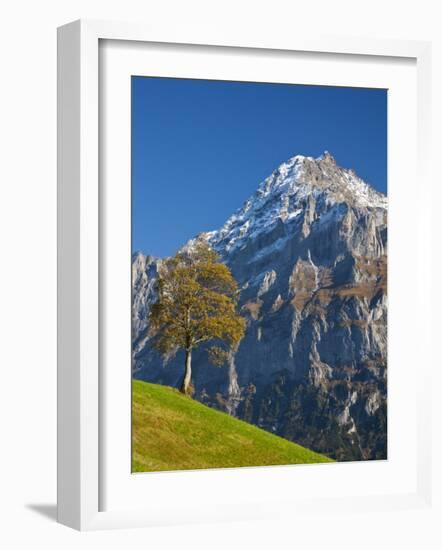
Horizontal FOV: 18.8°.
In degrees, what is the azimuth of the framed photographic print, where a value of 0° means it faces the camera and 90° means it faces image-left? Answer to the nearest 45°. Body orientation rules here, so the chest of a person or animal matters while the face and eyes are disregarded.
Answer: approximately 315°
